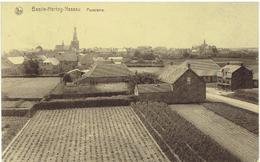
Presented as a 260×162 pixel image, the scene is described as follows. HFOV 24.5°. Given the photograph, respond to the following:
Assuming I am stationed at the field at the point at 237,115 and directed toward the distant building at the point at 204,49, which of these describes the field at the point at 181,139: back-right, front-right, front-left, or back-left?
back-left
